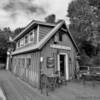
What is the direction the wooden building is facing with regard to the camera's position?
facing the viewer and to the right of the viewer
